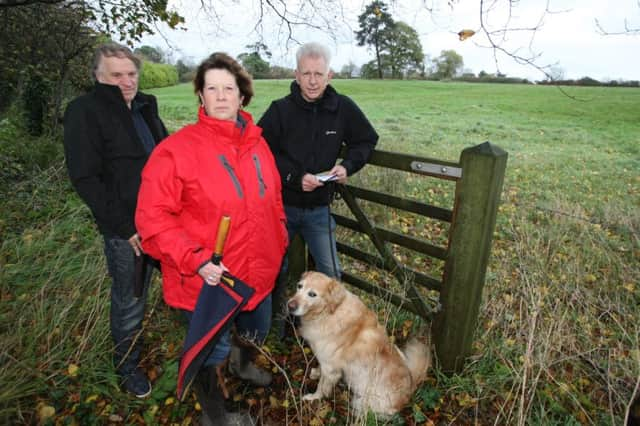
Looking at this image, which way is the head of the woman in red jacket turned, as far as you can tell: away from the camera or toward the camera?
toward the camera

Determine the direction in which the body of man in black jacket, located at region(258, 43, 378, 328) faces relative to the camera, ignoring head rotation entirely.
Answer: toward the camera

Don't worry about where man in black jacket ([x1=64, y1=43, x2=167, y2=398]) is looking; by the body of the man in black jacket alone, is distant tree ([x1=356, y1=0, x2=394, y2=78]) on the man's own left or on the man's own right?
on the man's own left

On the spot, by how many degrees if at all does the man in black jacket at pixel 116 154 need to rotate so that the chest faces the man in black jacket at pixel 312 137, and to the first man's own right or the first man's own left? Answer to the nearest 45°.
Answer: approximately 45° to the first man's own left

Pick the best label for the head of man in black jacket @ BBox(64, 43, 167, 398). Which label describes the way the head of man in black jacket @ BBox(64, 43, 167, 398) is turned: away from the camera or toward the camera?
toward the camera

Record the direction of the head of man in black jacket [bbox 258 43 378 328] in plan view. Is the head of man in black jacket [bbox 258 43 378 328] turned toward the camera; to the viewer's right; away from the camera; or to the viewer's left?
toward the camera

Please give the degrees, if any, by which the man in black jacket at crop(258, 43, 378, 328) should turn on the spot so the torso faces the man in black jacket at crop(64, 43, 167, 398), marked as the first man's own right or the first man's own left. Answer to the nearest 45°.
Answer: approximately 45° to the first man's own right
